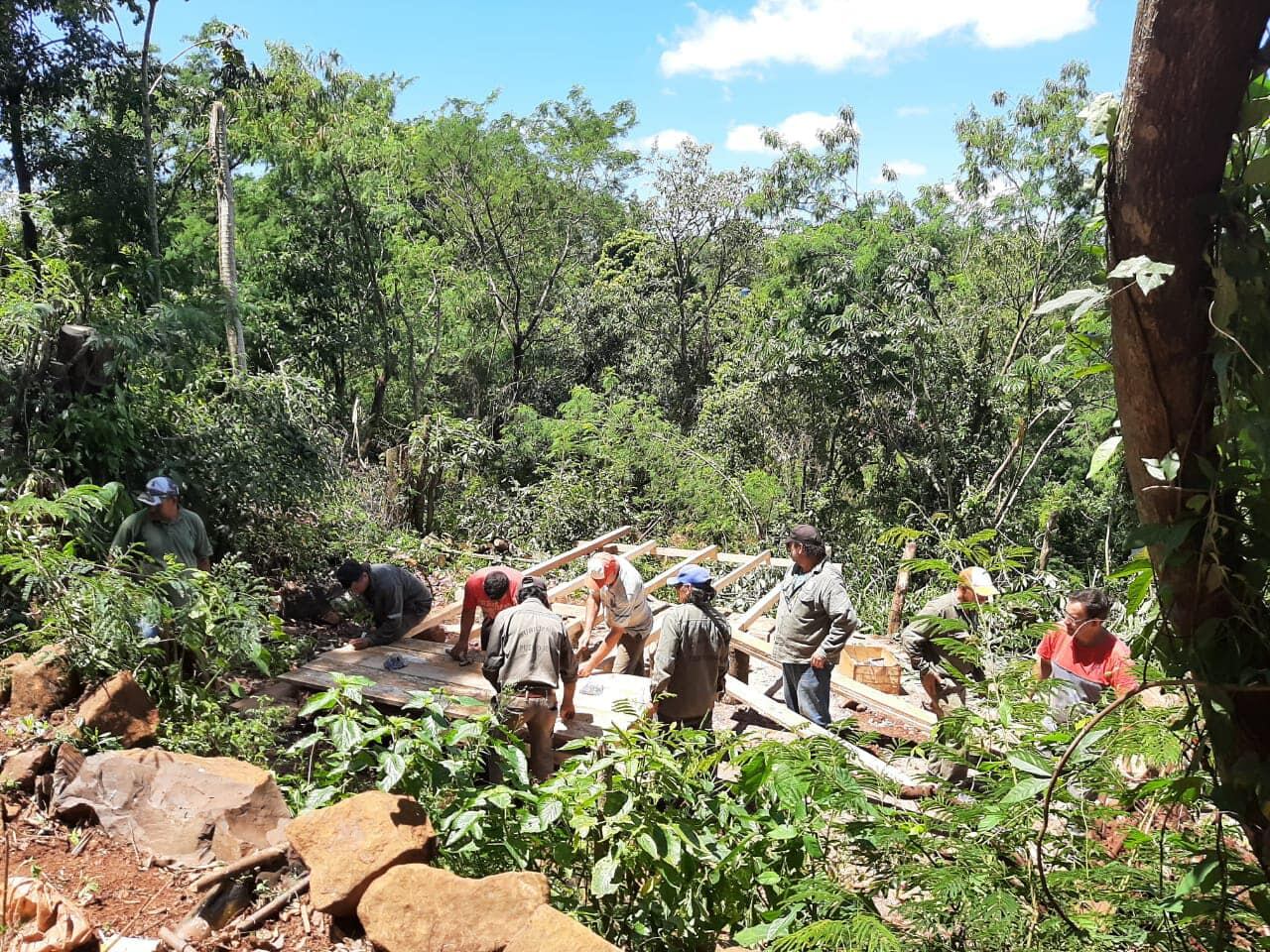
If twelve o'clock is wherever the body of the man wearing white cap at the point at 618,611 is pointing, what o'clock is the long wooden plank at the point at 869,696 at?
The long wooden plank is roughly at 8 o'clock from the man wearing white cap.

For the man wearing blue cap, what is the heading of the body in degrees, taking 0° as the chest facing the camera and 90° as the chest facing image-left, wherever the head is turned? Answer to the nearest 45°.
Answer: approximately 135°

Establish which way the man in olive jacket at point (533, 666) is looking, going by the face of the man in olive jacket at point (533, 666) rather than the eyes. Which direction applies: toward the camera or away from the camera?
away from the camera

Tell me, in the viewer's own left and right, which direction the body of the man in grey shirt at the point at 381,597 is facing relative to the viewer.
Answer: facing to the left of the viewer

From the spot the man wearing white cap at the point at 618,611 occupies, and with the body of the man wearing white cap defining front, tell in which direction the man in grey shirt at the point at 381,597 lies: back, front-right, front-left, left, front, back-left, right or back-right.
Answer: front-right

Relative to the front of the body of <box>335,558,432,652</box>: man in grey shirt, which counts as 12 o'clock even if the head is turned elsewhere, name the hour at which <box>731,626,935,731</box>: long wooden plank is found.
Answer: The long wooden plank is roughly at 7 o'clock from the man in grey shirt.

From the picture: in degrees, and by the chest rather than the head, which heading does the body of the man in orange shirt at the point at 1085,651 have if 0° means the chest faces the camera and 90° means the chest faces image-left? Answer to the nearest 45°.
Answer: approximately 45°

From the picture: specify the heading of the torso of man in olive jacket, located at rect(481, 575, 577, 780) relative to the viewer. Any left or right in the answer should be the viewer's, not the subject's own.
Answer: facing away from the viewer

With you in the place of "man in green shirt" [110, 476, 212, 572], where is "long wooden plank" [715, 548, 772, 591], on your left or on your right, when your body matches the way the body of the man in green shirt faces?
on your left

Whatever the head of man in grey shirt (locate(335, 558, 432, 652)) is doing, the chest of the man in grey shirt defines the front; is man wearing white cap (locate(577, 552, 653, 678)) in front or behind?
behind

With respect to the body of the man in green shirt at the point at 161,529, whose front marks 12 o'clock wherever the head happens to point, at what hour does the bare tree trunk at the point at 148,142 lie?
The bare tree trunk is roughly at 6 o'clock from the man in green shirt.
